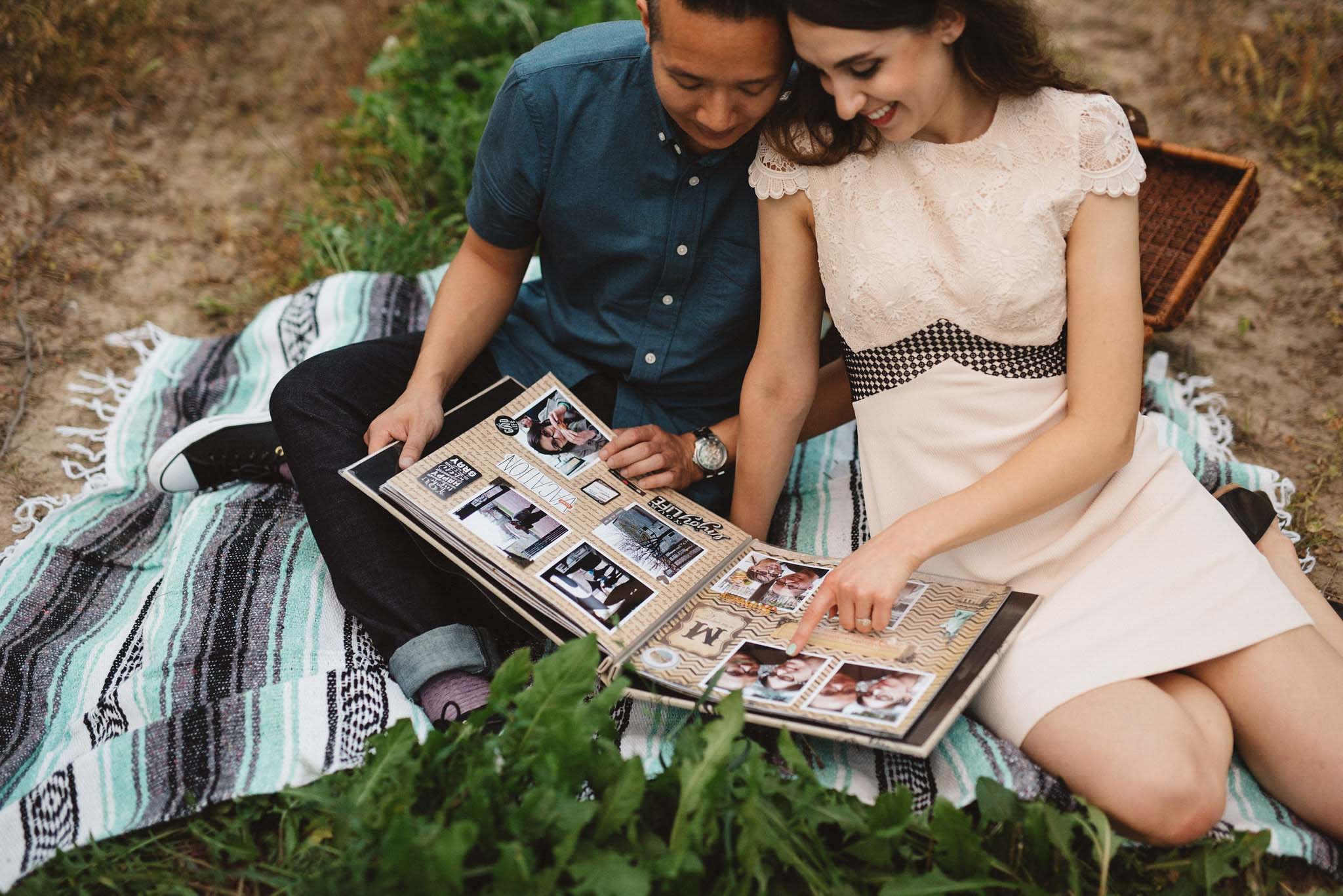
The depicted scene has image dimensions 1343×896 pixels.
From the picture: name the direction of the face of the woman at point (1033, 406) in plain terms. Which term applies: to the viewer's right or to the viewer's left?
to the viewer's left

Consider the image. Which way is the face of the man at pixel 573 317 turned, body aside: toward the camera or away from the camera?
toward the camera

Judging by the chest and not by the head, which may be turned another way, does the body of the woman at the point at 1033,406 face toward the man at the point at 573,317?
no

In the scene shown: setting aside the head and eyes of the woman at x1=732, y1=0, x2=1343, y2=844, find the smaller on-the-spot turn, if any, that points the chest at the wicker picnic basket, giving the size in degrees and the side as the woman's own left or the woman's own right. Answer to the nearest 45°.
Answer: approximately 180°

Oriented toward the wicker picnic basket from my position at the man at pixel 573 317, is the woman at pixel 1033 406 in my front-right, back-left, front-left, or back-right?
front-right

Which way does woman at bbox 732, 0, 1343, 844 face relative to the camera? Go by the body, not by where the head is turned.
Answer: toward the camera
